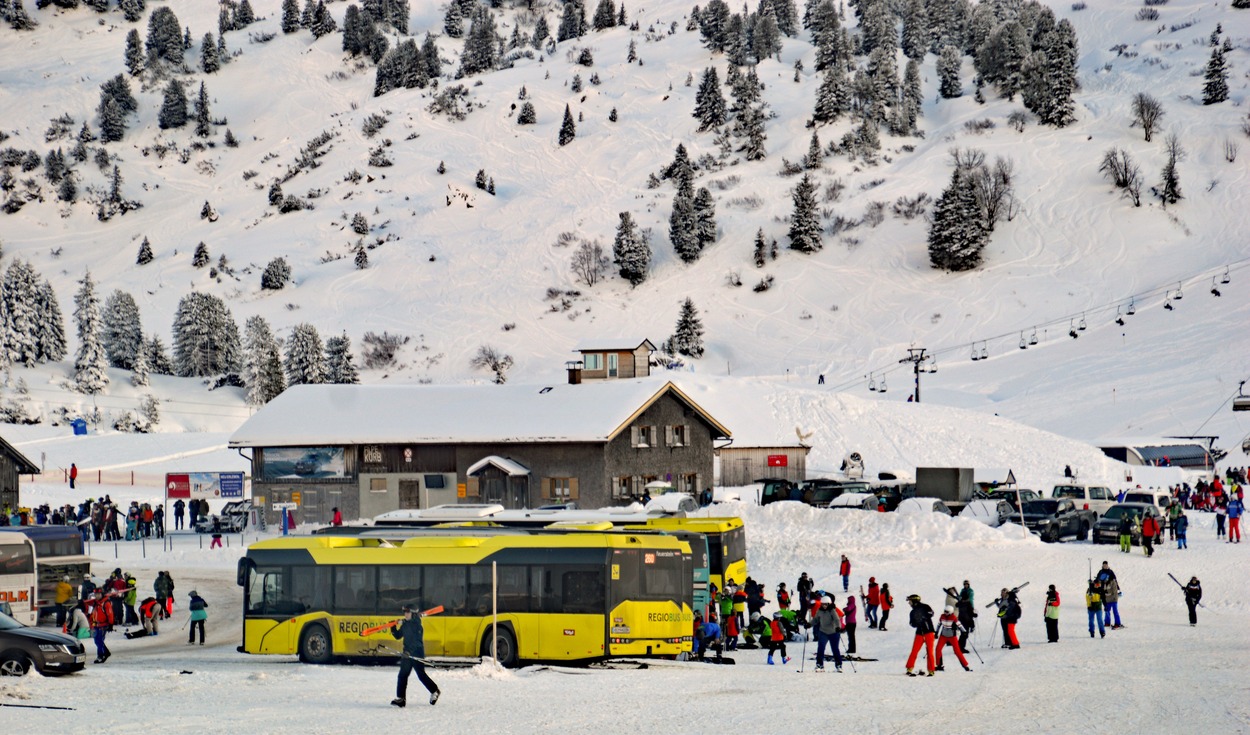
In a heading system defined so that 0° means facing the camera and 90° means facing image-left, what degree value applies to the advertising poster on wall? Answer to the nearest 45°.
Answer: approximately 0°

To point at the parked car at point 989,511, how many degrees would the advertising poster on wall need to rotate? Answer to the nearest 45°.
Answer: approximately 45° to its left

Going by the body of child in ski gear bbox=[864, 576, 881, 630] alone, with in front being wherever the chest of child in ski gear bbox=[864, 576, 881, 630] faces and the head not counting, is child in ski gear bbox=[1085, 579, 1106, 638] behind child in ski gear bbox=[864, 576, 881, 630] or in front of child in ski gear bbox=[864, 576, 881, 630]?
behind

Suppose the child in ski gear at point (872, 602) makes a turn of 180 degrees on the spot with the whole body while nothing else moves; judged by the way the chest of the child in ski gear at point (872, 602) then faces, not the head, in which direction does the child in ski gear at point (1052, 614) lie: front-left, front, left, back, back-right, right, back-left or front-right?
front-right

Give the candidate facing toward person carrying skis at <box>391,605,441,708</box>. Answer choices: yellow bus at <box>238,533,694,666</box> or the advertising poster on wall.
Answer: the advertising poster on wall

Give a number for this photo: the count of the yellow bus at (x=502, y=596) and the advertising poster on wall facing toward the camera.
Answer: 1

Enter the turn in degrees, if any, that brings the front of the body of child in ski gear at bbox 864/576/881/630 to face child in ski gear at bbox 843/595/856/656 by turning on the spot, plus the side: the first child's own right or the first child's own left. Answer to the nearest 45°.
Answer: approximately 90° to the first child's own left
